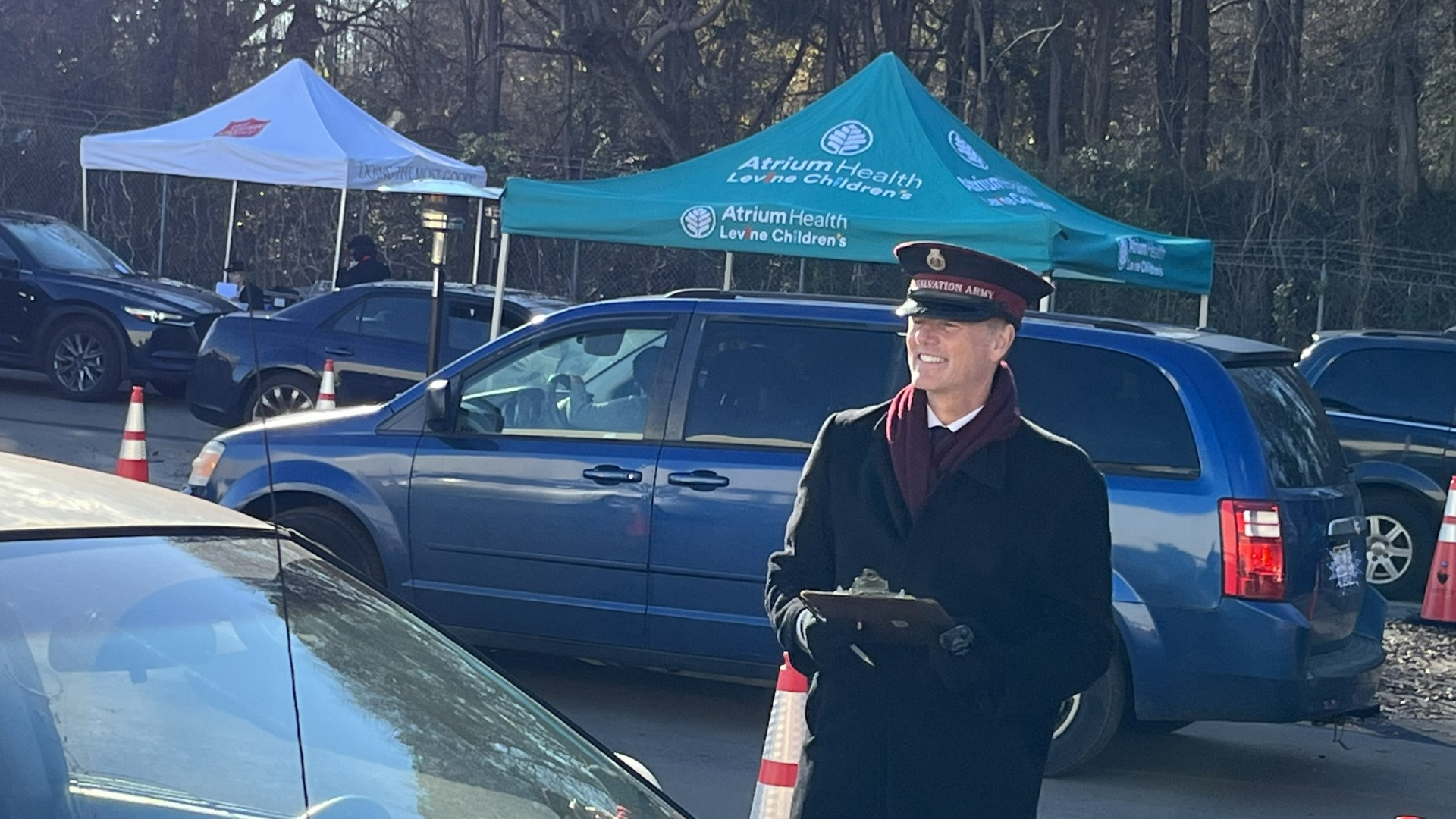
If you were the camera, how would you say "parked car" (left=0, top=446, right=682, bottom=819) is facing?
facing to the right of the viewer

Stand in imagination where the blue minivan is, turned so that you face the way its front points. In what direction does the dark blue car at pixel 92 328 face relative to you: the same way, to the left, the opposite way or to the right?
the opposite way

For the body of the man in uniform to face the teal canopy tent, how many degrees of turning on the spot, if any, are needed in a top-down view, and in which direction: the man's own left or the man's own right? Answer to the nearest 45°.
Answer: approximately 135° to the man's own right

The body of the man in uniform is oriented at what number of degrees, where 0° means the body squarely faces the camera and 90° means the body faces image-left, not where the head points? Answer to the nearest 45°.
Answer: approximately 45°

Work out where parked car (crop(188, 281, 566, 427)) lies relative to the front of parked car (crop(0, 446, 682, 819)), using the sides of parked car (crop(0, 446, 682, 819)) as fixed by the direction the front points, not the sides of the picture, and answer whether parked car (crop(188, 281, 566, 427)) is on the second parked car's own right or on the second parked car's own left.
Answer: on the second parked car's own left

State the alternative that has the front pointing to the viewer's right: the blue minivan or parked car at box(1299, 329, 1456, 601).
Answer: the parked car

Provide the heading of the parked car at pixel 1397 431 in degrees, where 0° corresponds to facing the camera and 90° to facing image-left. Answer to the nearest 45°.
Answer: approximately 270°

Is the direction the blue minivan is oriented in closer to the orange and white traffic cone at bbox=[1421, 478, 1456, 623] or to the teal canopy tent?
the teal canopy tent

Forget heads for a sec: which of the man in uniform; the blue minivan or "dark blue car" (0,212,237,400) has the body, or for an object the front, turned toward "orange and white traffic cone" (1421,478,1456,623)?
the dark blue car
